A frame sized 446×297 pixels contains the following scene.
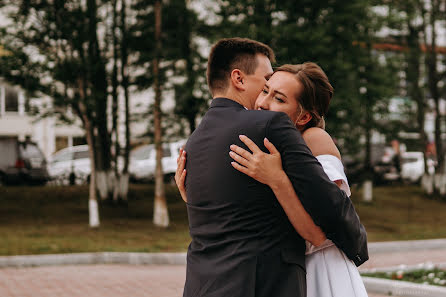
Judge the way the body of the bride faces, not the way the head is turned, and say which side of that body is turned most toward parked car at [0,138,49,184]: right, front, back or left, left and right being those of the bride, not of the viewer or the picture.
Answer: right

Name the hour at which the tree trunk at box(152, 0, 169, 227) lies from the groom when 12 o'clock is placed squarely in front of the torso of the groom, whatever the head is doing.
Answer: The tree trunk is roughly at 10 o'clock from the groom.

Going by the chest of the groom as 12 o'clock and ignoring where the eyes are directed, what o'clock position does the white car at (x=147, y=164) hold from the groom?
The white car is roughly at 10 o'clock from the groom.

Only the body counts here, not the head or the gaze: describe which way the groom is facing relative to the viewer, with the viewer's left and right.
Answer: facing away from the viewer and to the right of the viewer

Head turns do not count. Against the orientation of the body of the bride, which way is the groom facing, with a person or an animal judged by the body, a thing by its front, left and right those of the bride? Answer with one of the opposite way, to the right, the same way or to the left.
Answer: the opposite way

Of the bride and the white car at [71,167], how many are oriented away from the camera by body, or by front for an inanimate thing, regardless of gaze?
0

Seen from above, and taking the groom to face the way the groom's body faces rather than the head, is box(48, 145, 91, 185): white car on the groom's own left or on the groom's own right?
on the groom's own left

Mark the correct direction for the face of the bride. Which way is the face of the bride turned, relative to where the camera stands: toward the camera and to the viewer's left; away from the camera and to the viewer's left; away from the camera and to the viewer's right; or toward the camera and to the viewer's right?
toward the camera and to the viewer's left

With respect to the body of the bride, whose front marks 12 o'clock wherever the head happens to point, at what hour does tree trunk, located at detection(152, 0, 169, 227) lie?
The tree trunk is roughly at 4 o'clock from the bride.

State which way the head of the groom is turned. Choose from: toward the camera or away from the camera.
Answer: away from the camera

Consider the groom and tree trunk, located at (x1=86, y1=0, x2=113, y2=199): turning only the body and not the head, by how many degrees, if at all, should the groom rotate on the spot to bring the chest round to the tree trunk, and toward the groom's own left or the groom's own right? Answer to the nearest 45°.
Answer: approximately 45° to the groom's own left
